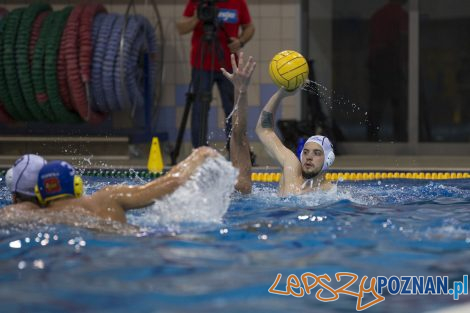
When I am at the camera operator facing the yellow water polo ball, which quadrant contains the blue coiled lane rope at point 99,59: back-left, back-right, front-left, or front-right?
back-right

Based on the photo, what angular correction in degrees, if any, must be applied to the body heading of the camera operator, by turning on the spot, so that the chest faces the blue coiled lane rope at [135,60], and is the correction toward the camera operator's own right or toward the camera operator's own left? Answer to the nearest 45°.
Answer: approximately 135° to the camera operator's own right

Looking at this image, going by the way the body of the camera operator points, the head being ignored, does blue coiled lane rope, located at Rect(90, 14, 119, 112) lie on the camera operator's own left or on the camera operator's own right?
on the camera operator's own right

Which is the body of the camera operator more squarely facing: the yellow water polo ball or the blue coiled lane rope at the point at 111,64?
the yellow water polo ball

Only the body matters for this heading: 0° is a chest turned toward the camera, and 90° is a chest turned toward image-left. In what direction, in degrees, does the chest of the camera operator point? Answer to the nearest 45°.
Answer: approximately 0°

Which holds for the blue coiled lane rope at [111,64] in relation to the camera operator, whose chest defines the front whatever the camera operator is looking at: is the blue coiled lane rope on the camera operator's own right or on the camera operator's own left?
on the camera operator's own right
